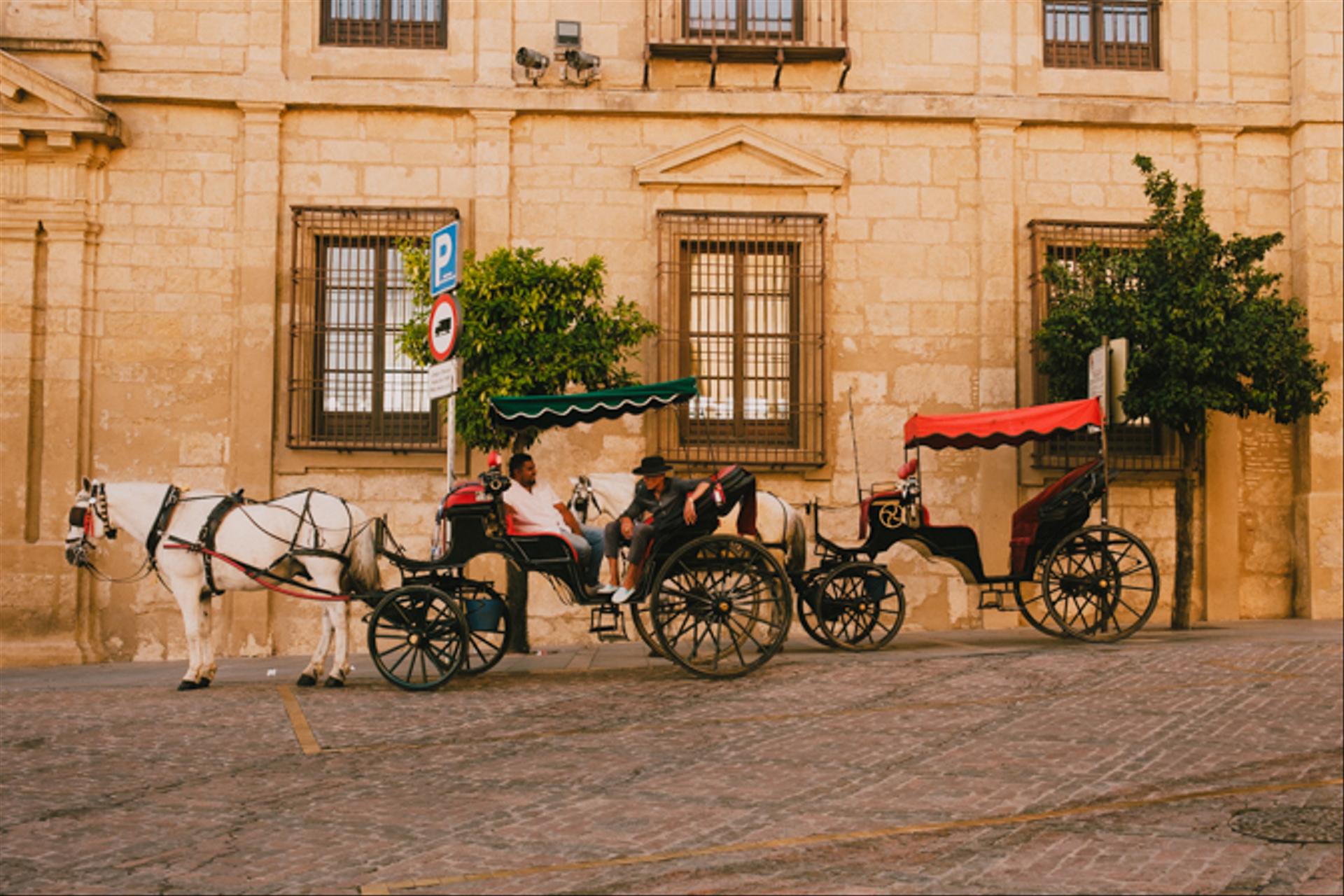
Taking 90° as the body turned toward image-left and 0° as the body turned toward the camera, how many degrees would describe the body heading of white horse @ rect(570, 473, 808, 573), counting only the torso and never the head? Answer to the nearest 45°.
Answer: approximately 90°

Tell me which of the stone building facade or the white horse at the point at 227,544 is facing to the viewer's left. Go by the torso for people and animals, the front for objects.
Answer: the white horse

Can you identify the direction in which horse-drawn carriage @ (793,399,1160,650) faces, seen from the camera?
facing to the left of the viewer

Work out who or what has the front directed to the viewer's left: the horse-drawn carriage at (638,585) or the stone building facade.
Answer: the horse-drawn carriage

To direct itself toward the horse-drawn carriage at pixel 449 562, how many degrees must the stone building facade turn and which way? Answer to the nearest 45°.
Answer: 0° — it already faces it

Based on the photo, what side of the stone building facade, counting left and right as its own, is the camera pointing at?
front

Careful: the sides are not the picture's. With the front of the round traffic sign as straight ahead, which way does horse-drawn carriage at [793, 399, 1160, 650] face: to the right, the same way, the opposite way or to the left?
to the right

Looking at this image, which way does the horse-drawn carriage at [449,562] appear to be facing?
to the viewer's left

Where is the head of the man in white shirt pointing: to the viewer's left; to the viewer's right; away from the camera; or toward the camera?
to the viewer's right

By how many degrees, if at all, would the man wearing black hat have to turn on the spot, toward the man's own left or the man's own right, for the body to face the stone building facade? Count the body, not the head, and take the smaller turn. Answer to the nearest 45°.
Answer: approximately 135° to the man's own right

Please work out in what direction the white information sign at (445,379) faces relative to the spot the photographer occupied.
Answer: facing the viewer and to the left of the viewer

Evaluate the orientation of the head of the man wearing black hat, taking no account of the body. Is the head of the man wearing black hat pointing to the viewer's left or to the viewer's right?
to the viewer's left

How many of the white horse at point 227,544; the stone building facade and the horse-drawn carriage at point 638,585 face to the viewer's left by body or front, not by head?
2
